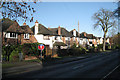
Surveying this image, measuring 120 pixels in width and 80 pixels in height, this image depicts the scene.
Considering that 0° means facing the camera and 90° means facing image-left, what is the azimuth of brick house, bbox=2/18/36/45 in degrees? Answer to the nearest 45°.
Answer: approximately 315°

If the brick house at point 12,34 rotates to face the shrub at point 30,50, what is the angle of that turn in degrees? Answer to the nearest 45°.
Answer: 0° — it already faces it

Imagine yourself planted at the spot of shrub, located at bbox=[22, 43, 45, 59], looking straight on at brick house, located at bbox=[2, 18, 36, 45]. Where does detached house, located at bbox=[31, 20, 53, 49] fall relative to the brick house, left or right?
right

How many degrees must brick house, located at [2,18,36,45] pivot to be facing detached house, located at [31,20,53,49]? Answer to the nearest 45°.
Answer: approximately 90° to its left

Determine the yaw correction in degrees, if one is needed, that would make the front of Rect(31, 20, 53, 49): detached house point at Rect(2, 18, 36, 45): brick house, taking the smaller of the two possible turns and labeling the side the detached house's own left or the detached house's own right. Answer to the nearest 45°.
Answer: approximately 90° to the detached house's own right

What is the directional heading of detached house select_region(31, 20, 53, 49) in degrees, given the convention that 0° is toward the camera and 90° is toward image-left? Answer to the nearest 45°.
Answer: approximately 315°

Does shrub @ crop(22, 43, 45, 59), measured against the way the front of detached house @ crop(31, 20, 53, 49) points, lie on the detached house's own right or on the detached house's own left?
on the detached house's own right

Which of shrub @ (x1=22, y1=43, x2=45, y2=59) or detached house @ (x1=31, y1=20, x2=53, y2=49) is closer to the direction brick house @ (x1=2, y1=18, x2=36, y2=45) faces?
the shrub
